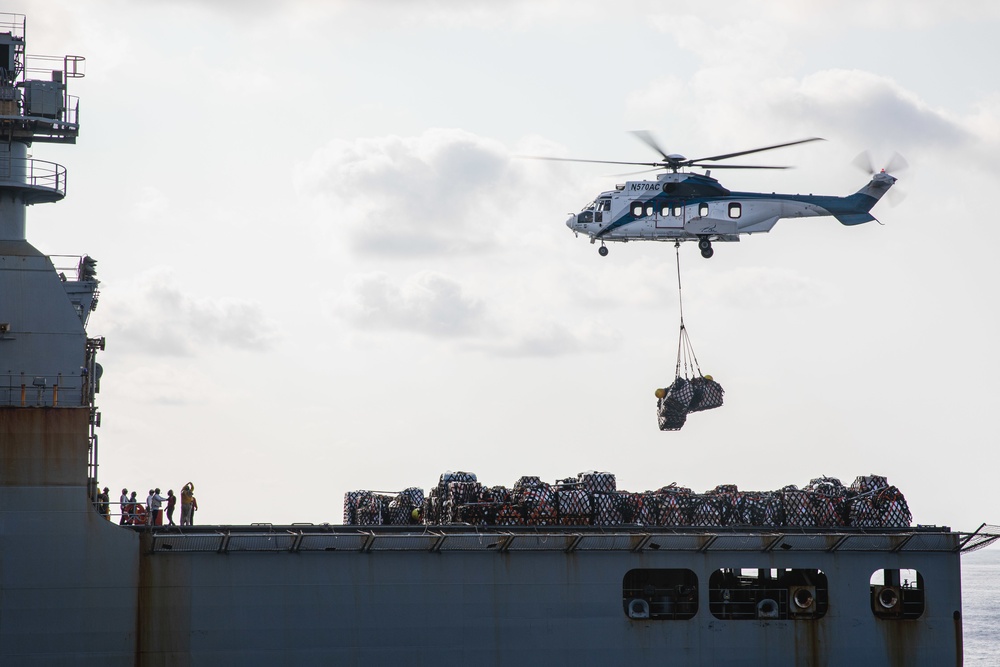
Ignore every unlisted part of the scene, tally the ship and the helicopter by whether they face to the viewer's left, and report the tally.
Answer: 2

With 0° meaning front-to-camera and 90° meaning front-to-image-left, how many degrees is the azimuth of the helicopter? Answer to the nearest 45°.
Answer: approximately 90°

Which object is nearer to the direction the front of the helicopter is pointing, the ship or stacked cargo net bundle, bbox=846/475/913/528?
the ship

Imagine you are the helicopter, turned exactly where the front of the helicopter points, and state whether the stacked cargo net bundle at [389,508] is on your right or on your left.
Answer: on your left

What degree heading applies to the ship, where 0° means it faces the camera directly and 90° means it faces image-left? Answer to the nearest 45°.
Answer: approximately 90°
